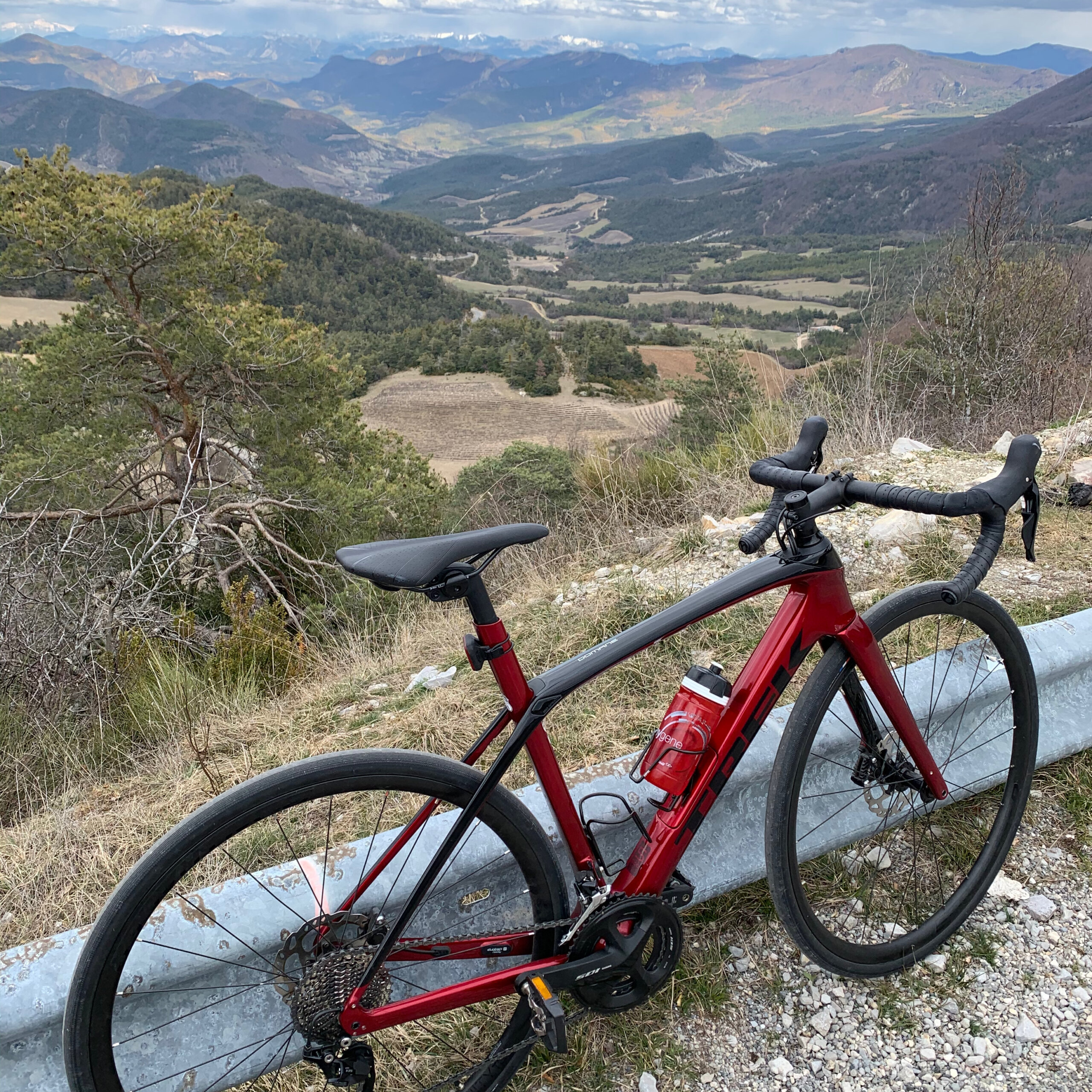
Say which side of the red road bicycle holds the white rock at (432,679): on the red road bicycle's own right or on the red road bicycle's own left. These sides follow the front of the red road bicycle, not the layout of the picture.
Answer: on the red road bicycle's own left

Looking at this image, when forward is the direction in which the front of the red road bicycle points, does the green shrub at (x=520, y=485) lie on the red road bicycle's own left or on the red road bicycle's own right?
on the red road bicycle's own left

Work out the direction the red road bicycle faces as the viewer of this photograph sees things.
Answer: facing away from the viewer and to the right of the viewer

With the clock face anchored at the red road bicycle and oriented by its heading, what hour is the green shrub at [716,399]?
The green shrub is roughly at 11 o'clock from the red road bicycle.

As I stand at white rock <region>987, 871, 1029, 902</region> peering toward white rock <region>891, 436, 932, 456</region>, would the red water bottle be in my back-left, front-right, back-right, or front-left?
back-left
